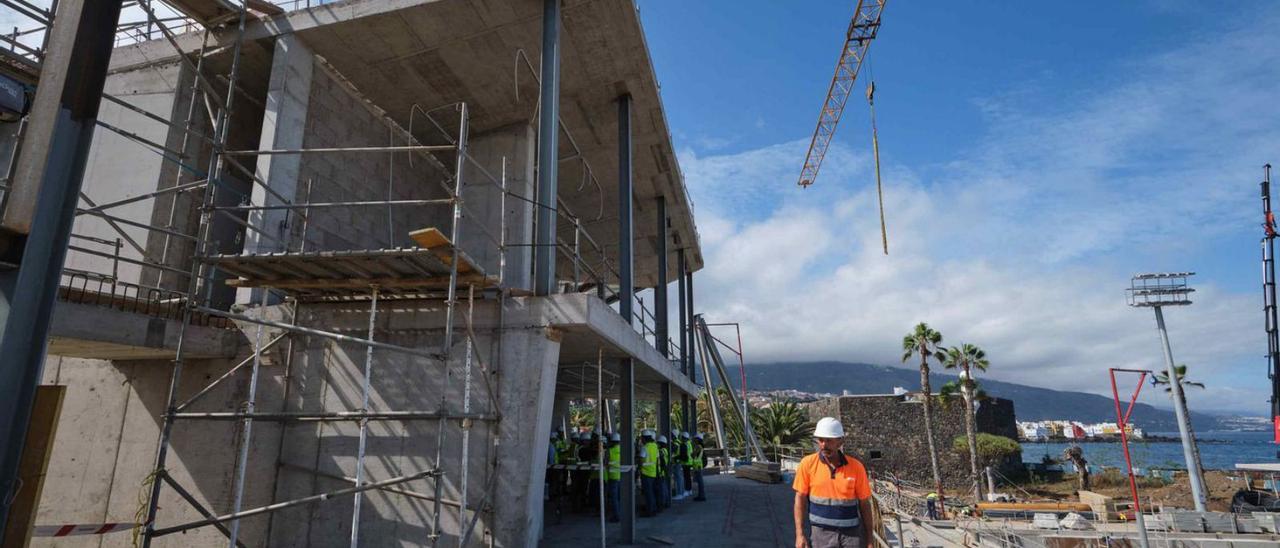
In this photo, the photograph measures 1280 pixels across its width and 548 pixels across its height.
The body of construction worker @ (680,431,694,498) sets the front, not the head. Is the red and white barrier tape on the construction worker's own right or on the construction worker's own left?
on the construction worker's own left

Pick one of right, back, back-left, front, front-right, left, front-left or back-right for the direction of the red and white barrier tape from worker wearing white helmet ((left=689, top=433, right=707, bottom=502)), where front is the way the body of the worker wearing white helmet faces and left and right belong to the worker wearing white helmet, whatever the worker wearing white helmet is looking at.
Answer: front-left

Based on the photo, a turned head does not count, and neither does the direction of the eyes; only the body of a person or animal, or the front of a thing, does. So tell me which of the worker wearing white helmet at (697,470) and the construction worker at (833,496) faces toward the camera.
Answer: the construction worker

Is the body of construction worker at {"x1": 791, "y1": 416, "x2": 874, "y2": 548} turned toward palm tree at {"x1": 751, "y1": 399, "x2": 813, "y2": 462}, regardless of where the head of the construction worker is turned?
no

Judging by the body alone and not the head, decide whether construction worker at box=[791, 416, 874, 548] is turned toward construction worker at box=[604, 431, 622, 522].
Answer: no

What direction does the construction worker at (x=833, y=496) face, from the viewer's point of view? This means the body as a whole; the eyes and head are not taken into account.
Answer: toward the camera

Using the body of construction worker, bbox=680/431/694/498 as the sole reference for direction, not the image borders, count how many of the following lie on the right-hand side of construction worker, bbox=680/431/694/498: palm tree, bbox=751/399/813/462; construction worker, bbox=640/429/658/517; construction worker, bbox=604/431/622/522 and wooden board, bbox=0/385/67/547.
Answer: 1

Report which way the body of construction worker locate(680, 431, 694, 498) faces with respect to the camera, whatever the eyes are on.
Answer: to the viewer's left

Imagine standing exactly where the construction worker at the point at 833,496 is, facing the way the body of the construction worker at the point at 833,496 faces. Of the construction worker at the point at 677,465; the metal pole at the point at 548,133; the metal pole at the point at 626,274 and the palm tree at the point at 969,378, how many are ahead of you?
0

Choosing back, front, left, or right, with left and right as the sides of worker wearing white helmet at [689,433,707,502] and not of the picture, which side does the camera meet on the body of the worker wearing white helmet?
left
